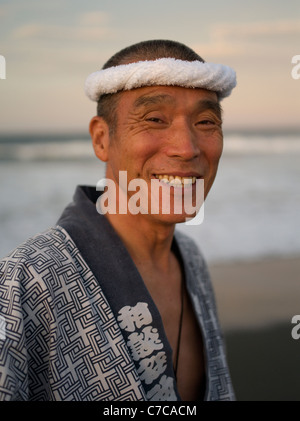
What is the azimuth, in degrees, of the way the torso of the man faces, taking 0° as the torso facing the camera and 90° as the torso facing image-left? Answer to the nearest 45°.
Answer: approximately 315°

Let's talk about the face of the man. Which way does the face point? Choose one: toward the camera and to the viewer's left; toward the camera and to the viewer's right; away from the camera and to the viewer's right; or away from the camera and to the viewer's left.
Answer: toward the camera and to the viewer's right
